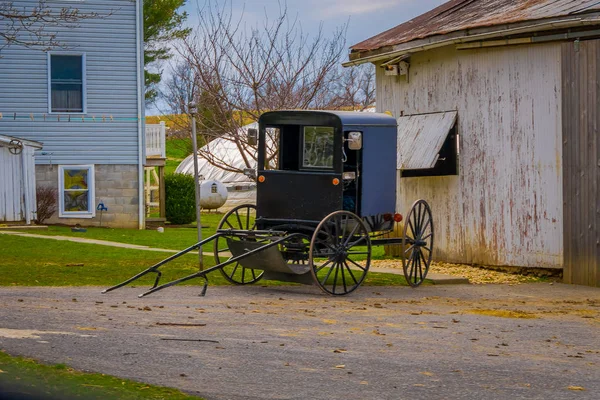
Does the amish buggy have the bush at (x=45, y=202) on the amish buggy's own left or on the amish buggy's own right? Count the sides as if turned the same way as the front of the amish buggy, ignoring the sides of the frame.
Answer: on the amish buggy's own right

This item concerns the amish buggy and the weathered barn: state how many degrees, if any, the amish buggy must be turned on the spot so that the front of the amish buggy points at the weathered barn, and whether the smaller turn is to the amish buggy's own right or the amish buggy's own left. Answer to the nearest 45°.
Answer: approximately 180°

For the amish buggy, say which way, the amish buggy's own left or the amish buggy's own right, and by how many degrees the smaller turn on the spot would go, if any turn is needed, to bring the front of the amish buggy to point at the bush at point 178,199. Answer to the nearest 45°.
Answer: approximately 135° to the amish buggy's own right

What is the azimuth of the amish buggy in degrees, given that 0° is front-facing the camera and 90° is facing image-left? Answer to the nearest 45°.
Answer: approximately 45°
